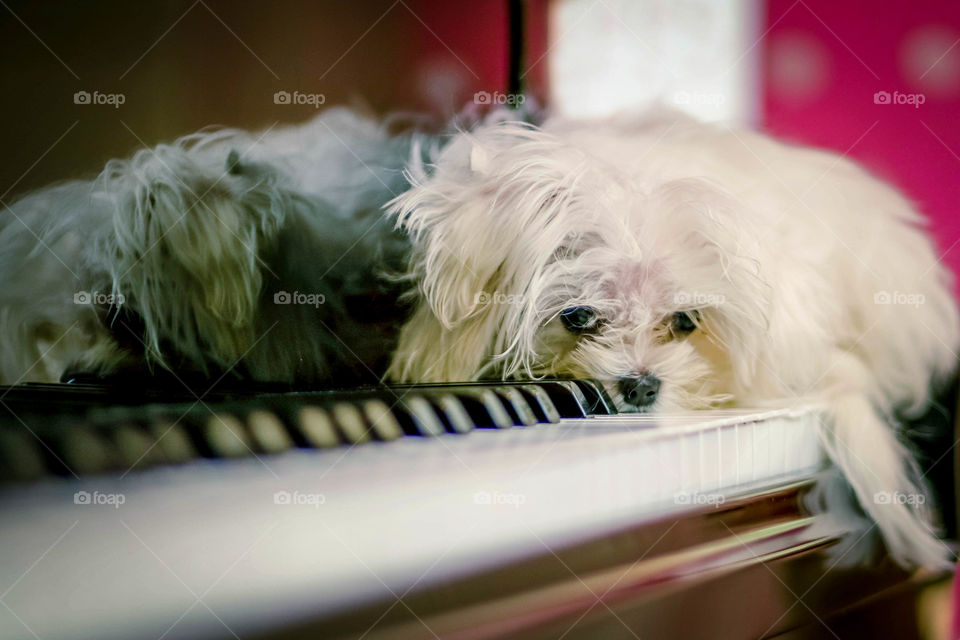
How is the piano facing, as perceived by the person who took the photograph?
facing the viewer and to the right of the viewer
